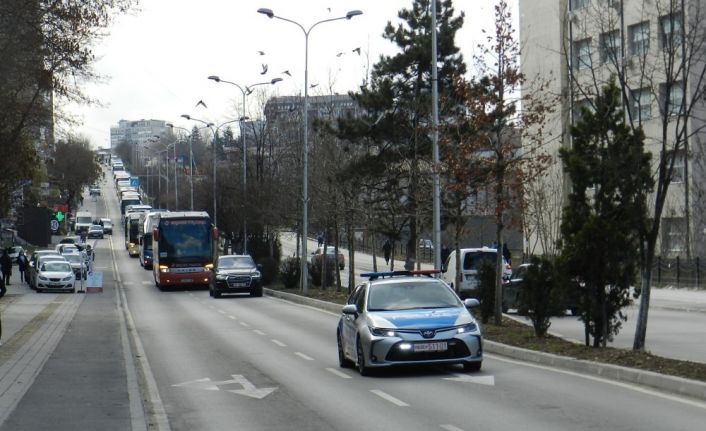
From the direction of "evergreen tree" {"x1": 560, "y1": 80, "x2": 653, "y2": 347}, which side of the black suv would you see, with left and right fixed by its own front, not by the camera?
front

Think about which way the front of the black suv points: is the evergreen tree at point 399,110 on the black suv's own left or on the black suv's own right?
on the black suv's own left

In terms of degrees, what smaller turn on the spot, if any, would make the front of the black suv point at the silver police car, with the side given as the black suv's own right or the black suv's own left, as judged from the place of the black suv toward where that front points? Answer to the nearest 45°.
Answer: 0° — it already faces it

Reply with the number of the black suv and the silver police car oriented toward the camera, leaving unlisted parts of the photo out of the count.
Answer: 2

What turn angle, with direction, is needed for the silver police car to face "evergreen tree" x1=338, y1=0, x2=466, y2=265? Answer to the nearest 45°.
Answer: approximately 180°

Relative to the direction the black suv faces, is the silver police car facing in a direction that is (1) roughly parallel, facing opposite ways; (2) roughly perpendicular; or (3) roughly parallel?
roughly parallel

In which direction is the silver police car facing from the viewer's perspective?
toward the camera

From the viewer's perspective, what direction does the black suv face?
toward the camera
